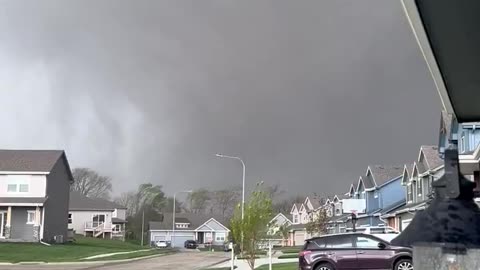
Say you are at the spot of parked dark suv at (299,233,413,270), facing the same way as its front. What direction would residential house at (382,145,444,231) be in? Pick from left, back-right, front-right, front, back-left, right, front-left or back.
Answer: left

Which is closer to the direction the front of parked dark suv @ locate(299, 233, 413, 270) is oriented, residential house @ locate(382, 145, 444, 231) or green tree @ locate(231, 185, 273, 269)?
the residential house

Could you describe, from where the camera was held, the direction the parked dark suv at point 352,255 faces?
facing to the right of the viewer
